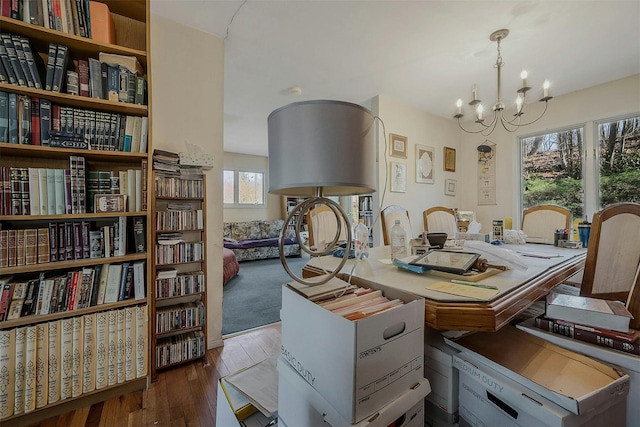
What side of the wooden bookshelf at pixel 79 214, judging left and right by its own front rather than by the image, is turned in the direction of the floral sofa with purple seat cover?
left

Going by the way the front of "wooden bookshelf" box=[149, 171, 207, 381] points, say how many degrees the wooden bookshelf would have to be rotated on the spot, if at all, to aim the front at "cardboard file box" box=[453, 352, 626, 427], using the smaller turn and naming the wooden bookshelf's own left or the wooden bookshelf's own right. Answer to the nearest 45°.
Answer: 0° — it already faces it

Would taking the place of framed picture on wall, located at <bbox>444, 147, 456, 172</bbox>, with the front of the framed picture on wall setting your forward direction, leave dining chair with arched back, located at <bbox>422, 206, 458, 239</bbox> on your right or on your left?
on your right

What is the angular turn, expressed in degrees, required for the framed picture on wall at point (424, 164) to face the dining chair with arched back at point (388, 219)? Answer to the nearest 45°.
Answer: approximately 45° to its right

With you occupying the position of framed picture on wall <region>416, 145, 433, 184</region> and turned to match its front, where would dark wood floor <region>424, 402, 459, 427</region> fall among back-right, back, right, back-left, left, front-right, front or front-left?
front-right

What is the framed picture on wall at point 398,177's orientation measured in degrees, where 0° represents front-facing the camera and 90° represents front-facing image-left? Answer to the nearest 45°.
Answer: approximately 315°

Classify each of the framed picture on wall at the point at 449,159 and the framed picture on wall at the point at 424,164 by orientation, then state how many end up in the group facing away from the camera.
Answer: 0

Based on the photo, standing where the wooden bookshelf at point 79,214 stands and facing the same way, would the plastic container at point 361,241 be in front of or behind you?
in front

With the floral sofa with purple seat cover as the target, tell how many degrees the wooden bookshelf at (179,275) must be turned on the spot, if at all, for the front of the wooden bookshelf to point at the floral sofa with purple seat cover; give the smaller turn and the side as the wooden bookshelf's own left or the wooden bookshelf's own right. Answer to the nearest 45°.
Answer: approximately 90° to the wooden bookshelf's own left

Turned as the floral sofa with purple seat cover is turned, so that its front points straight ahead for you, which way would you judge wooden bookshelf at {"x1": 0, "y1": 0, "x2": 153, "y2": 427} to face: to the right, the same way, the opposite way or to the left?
to the left

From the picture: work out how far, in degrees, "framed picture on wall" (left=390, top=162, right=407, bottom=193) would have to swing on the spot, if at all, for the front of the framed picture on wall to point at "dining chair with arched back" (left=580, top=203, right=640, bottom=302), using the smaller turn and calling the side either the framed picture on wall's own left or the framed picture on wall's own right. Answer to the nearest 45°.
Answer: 0° — it already faces it

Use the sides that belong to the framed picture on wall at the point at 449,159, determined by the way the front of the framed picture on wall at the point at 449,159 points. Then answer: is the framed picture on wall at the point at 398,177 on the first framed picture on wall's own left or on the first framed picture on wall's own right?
on the first framed picture on wall's own right

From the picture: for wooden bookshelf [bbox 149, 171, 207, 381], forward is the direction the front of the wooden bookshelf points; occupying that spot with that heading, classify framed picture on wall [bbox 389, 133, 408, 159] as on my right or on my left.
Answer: on my left

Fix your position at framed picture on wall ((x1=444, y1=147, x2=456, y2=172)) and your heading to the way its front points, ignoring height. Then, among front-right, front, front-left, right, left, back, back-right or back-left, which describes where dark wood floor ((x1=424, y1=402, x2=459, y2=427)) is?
front-right
